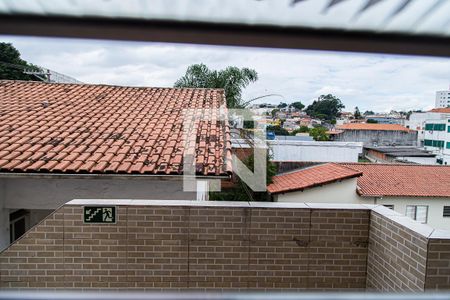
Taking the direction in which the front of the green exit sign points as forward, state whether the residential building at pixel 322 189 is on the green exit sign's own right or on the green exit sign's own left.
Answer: on the green exit sign's own left

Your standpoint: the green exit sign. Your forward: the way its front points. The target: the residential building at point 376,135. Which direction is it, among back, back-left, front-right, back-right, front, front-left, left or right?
back-left

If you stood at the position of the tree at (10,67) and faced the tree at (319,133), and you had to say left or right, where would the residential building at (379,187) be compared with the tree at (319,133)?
right

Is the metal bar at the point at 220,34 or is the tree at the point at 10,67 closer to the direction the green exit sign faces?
the metal bar

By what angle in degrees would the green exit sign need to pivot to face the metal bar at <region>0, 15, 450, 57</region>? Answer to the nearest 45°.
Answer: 0° — it already faces it

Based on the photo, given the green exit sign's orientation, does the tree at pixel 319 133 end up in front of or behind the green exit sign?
behind

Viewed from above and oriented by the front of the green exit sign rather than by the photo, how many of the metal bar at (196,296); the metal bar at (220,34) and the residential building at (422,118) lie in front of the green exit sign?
2

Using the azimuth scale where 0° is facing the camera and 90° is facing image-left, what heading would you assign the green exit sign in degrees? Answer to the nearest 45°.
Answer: approximately 0°

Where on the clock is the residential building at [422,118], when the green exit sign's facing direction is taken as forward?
The residential building is roughly at 8 o'clock from the green exit sign.

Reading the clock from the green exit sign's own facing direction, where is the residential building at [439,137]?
The residential building is roughly at 8 o'clock from the green exit sign.

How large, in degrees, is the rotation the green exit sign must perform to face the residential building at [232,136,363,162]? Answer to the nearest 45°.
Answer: approximately 135° to its left

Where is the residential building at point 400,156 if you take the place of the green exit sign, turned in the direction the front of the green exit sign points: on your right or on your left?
on your left

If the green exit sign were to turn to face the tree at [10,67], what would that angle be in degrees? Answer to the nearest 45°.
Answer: approximately 180°
